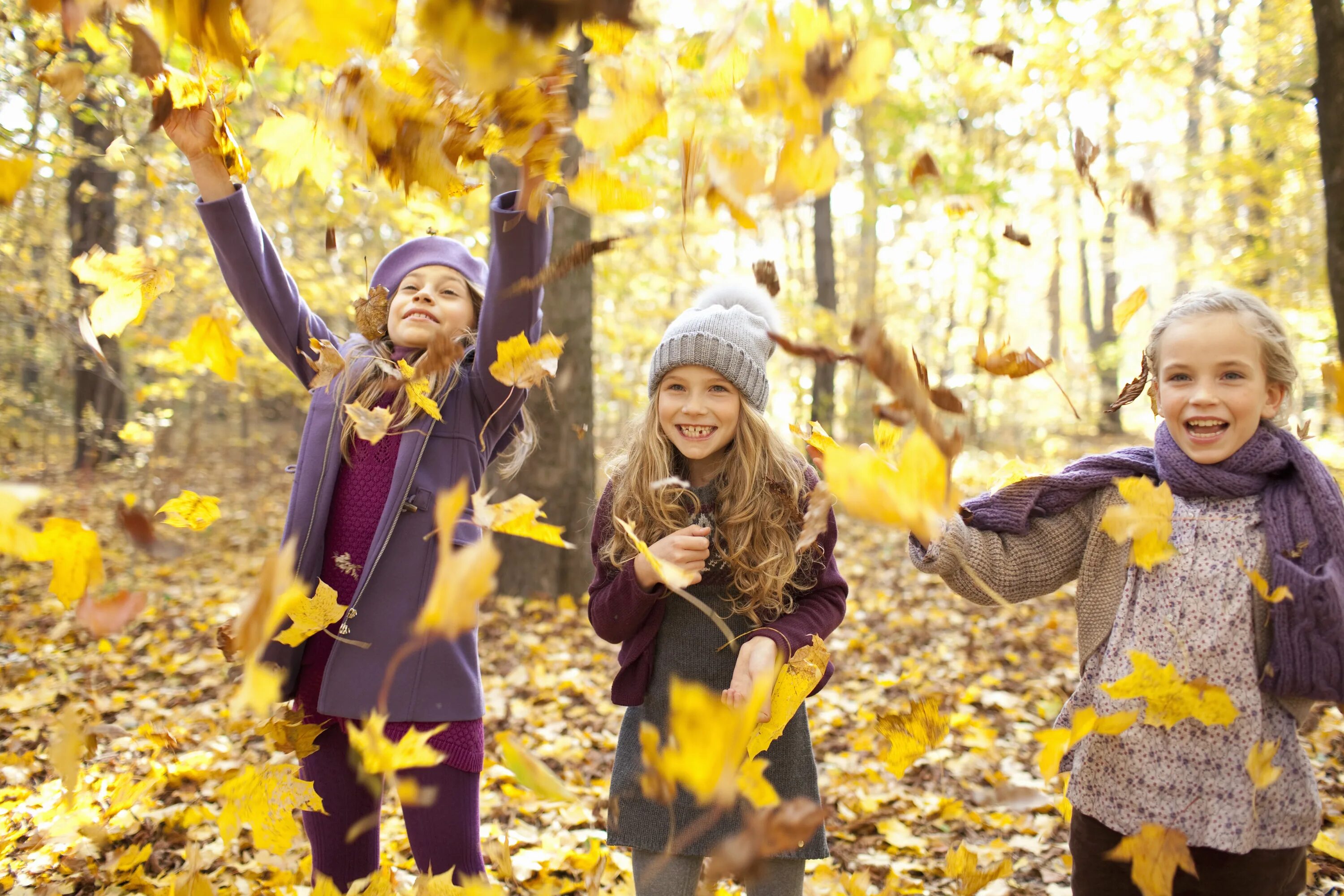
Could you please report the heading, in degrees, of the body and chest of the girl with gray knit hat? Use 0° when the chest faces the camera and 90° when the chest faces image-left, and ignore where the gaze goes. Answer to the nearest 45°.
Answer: approximately 0°

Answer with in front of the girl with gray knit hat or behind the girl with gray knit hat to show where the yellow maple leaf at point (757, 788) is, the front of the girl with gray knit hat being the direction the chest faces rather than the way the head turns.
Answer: in front

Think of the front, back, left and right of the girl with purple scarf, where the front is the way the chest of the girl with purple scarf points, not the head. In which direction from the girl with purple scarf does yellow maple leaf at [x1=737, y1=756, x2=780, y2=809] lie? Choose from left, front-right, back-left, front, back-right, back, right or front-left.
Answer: front-right

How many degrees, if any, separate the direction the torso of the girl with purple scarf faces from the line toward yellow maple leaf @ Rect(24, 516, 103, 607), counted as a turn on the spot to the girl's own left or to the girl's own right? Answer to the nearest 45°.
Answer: approximately 45° to the girl's own right

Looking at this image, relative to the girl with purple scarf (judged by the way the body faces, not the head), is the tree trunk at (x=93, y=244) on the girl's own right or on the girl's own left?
on the girl's own right

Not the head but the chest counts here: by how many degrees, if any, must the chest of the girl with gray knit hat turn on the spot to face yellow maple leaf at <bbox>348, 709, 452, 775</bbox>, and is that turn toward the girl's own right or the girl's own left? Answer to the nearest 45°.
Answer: approximately 45° to the girl's own right

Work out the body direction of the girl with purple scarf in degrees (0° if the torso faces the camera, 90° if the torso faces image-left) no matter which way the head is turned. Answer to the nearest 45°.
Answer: approximately 0°

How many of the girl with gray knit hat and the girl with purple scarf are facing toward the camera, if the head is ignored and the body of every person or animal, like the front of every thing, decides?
2
